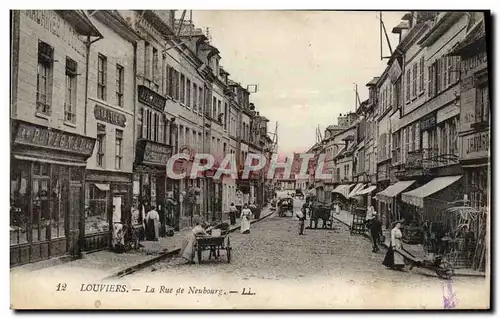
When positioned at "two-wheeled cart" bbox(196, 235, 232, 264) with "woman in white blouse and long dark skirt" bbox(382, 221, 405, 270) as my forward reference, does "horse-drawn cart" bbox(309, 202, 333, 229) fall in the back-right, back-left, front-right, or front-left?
front-left

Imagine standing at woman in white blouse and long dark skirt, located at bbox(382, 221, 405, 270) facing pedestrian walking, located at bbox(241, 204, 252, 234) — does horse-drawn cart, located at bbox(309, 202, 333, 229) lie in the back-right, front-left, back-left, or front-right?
front-right

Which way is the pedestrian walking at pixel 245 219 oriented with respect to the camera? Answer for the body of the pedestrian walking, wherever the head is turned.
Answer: toward the camera

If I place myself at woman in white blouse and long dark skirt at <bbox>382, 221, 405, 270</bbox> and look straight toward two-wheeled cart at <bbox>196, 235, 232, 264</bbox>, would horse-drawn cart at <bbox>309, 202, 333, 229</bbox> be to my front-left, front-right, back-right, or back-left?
front-right

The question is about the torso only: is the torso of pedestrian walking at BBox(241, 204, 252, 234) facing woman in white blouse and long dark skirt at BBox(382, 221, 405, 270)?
no
